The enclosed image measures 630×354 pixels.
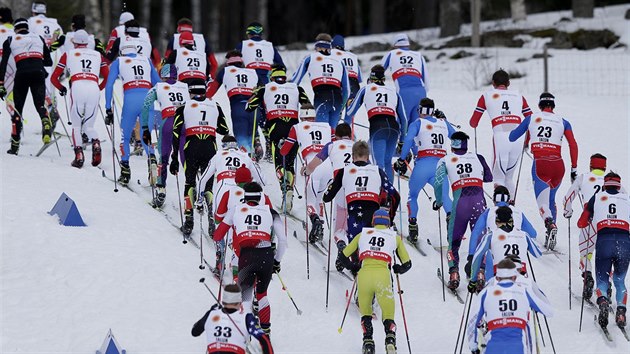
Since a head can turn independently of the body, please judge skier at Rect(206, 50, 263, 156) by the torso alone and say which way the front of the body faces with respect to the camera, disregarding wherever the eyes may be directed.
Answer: away from the camera

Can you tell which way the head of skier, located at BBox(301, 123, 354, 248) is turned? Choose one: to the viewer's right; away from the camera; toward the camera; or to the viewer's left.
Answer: away from the camera

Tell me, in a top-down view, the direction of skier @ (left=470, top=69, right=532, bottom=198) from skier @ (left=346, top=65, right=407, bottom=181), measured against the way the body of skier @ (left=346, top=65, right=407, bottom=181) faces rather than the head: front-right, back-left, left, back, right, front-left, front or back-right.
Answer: right

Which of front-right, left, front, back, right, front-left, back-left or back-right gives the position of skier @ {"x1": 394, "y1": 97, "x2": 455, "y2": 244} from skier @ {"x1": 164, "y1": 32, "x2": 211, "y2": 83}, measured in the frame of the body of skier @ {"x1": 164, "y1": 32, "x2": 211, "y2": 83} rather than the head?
back-right

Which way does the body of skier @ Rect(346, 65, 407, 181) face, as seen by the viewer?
away from the camera

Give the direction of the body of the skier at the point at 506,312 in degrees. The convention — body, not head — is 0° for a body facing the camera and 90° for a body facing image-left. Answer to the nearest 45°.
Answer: approximately 180°

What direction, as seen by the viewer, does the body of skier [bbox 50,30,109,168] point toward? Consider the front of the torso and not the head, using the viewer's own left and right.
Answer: facing away from the viewer

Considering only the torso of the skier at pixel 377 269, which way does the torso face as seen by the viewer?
away from the camera

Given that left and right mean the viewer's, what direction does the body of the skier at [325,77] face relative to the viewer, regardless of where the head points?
facing away from the viewer

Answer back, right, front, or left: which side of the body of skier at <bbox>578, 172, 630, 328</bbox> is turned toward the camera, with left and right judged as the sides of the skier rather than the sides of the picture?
back

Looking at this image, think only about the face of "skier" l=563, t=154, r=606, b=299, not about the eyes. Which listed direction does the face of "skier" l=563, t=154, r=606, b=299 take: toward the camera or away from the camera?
away from the camera

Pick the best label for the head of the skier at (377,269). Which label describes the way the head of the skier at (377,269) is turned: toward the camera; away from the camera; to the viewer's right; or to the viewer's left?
away from the camera

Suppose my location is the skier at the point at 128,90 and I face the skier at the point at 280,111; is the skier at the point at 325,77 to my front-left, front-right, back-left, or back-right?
front-left
